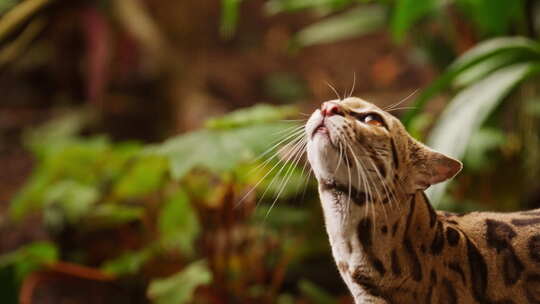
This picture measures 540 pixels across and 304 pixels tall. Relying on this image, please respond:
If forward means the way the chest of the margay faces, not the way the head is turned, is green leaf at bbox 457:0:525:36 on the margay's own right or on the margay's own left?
on the margay's own right

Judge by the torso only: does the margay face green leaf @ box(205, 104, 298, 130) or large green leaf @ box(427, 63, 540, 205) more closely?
the green leaf

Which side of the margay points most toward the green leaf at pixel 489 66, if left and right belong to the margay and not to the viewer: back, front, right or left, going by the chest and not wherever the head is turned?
right

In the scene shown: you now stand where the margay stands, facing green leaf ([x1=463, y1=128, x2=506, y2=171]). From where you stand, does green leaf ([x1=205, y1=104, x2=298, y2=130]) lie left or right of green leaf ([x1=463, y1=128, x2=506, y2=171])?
left

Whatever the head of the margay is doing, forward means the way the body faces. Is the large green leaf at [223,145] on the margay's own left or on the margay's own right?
on the margay's own right

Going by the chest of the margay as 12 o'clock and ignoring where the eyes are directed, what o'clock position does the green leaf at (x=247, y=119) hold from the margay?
The green leaf is roughly at 2 o'clock from the margay.

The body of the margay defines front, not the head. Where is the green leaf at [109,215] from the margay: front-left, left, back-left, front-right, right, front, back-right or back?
front-right

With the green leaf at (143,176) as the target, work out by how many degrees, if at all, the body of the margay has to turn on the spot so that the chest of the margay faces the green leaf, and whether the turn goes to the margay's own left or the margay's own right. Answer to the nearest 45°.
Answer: approximately 45° to the margay's own right

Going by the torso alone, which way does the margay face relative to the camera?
to the viewer's left

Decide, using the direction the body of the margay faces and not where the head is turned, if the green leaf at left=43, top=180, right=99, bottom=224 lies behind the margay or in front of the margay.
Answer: in front

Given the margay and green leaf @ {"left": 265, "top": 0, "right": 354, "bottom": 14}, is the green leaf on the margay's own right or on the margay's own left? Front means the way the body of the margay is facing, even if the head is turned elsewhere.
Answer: on the margay's own right

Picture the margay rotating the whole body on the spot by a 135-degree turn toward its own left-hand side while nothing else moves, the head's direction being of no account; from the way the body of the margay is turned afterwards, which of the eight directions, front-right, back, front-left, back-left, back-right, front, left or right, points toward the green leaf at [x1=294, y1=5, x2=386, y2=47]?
back-left

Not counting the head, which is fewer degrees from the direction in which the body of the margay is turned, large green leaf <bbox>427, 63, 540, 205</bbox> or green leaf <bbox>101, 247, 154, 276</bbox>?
the green leaf
